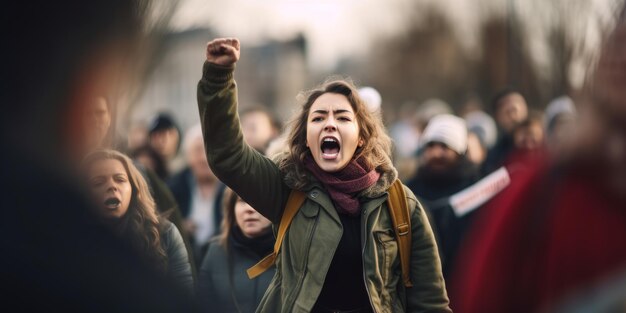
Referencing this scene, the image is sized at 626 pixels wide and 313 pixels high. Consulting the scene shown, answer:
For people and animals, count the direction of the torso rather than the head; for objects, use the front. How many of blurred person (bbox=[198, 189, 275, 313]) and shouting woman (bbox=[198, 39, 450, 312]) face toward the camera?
2

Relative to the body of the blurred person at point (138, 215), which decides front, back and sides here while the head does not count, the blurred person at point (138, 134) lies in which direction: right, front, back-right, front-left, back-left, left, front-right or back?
back-right

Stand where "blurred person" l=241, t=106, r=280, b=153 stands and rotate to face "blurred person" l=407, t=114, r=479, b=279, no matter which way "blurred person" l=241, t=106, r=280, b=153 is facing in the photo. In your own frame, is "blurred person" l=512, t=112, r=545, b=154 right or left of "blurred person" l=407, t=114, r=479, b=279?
left

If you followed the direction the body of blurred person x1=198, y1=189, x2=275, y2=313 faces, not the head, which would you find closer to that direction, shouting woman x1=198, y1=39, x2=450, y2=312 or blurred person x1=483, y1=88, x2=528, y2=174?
the shouting woman

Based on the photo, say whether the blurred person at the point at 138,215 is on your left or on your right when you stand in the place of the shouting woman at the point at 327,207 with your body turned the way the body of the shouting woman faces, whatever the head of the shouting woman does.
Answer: on your right

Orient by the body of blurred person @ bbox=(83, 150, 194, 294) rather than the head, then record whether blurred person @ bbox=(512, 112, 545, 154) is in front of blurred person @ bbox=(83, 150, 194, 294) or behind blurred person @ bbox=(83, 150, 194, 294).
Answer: behind

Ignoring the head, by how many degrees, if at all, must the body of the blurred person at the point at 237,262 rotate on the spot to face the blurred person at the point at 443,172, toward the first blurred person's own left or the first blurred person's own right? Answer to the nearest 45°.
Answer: approximately 135° to the first blurred person's own left

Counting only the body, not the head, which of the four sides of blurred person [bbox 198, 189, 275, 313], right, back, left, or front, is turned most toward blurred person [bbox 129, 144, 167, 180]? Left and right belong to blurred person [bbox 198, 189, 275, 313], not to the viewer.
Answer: back
